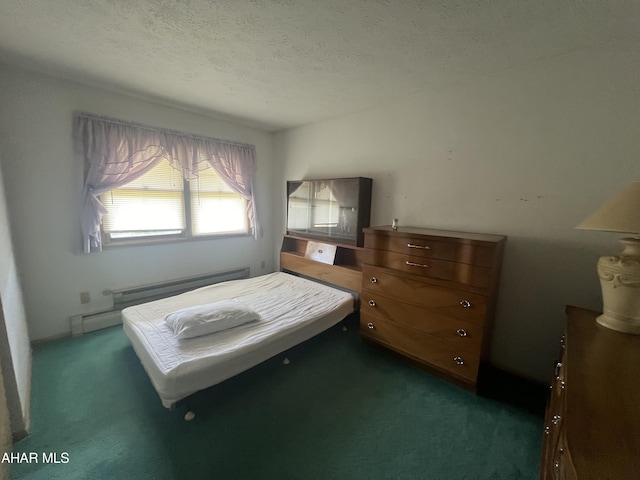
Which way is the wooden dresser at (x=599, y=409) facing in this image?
to the viewer's left

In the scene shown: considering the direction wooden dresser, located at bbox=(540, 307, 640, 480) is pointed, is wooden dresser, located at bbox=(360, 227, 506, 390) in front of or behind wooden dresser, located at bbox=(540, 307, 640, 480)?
in front

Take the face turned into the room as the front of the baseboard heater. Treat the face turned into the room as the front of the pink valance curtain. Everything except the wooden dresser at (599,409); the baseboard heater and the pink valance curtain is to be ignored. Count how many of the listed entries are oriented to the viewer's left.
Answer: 1

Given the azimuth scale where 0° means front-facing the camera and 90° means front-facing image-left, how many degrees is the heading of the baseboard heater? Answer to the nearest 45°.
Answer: approximately 315°

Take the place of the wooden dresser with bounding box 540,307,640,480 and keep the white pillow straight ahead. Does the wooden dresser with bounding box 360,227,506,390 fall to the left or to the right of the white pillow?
right

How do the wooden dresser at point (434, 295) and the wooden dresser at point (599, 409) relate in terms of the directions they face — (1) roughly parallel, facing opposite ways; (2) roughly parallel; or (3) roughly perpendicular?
roughly perpendicular

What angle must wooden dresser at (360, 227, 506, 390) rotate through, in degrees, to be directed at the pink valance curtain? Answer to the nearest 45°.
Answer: approximately 45° to its right

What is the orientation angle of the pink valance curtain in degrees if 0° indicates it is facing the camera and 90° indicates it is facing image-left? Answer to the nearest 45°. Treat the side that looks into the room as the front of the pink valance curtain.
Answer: approximately 315°

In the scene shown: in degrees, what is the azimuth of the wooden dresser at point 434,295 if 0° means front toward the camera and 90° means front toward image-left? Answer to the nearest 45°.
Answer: approximately 45°

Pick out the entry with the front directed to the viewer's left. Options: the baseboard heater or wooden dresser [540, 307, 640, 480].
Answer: the wooden dresser

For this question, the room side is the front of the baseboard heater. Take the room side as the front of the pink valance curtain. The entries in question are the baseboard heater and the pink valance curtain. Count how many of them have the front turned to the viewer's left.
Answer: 0

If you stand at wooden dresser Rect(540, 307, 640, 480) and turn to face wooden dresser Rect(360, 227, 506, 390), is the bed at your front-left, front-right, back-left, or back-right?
front-left

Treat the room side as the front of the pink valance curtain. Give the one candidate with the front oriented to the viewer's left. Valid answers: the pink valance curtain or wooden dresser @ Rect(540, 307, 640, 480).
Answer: the wooden dresser

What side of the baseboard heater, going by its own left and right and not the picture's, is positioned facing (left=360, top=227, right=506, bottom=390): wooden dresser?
front
